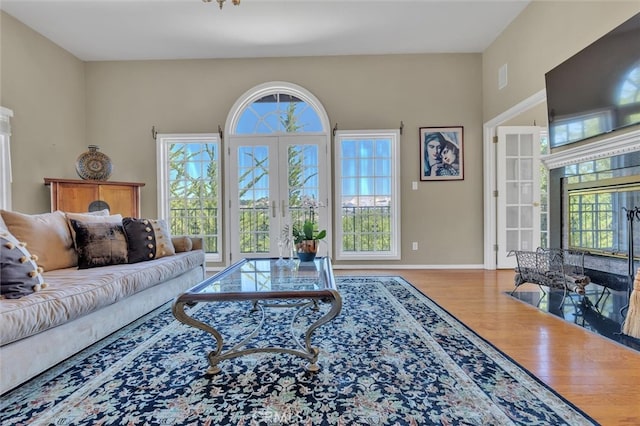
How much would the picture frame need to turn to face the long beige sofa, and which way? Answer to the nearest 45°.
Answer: approximately 45° to its right

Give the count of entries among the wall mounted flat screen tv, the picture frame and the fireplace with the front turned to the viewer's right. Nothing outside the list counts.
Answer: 0

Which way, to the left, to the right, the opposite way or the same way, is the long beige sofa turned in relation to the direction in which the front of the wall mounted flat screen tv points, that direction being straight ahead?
the opposite way

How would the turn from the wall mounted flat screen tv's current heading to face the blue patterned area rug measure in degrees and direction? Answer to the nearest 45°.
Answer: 0° — it already faces it

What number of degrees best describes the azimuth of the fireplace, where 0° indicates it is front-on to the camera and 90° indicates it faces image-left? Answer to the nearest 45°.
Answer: approximately 45°

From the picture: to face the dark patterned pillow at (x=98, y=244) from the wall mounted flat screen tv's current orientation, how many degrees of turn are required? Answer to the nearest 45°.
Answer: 0° — it already faces it

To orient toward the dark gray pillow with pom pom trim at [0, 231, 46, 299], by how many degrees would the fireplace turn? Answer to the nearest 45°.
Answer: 0° — it already faces it

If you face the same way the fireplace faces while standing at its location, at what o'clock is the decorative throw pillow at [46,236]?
The decorative throw pillow is roughly at 12 o'clock from the fireplace.

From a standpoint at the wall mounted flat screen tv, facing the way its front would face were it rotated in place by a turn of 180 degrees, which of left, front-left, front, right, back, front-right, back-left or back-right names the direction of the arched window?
back-left

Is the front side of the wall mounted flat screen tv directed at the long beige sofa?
yes

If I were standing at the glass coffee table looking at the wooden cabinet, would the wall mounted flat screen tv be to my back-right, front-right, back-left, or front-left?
back-right

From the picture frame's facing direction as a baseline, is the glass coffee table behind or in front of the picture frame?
in front

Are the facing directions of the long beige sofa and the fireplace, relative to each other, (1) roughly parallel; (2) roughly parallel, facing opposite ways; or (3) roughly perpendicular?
roughly parallel, facing opposite ways

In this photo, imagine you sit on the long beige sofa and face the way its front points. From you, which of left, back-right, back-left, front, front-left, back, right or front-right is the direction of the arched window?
left

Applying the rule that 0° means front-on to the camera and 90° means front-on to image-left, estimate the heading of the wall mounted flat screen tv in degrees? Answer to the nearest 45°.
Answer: approximately 45°

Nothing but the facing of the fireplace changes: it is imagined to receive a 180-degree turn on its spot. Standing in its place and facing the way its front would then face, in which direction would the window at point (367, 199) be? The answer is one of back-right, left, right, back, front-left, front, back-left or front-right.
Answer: back-left

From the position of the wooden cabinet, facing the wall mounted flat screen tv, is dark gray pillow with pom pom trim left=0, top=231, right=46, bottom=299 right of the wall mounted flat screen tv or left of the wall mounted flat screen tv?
right

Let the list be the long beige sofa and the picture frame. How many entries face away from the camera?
0

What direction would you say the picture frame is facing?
toward the camera

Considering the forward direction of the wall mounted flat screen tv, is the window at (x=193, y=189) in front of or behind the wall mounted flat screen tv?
in front

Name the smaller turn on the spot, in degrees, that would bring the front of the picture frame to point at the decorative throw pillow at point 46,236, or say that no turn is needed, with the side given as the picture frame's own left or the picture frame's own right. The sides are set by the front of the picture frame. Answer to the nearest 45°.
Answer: approximately 45° to the picture frame's own right
